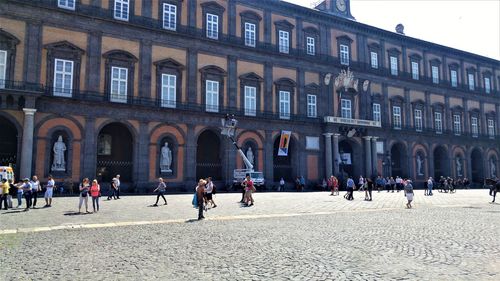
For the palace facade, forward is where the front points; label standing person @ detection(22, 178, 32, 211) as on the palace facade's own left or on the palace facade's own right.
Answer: on the palace facade's own right

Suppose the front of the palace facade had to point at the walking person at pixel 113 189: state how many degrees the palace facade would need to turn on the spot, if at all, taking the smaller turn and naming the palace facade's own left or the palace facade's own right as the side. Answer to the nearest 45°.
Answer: approximately 45° to the palace facade's own right

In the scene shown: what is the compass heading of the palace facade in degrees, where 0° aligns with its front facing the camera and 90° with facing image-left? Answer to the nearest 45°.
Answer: approximately 315°
